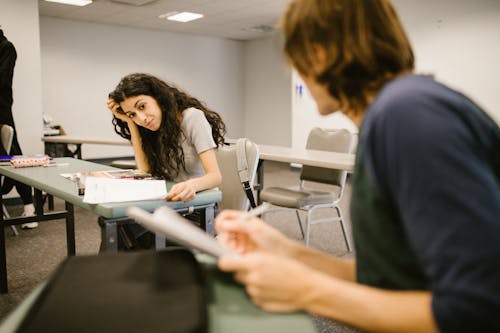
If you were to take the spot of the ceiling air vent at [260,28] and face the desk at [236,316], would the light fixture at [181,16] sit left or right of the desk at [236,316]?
right

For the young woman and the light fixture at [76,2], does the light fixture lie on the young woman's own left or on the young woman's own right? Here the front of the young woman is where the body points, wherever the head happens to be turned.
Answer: on the young woman's own right

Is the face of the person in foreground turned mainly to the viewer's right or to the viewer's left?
to the viewer's left

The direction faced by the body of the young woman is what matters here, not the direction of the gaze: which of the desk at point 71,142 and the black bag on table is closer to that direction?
the black bag on table

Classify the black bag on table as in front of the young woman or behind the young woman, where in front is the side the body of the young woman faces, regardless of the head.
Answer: in front

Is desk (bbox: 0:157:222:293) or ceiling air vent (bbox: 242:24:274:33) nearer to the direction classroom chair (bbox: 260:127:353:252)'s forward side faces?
the desk

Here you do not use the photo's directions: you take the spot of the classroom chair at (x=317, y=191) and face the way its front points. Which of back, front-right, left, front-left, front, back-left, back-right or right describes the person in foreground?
front-left

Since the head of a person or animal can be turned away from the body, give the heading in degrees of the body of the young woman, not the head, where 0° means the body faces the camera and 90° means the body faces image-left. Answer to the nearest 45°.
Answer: approximately 45°

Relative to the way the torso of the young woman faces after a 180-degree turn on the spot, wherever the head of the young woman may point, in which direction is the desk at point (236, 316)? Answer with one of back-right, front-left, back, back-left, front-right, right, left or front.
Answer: back-right

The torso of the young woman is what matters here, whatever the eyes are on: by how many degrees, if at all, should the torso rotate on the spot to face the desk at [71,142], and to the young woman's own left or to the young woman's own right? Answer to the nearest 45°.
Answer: approximately 135° to the young woman's own right
